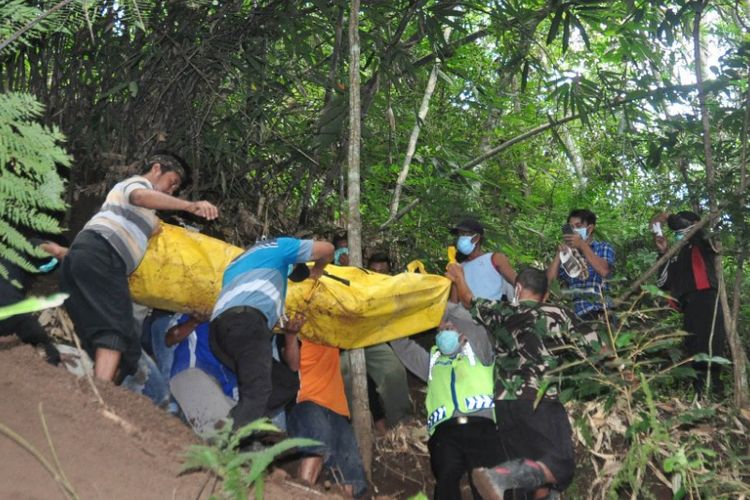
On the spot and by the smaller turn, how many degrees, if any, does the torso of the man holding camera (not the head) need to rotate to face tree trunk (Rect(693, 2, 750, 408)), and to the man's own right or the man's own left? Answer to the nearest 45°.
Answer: approximately 135° to the man's own left

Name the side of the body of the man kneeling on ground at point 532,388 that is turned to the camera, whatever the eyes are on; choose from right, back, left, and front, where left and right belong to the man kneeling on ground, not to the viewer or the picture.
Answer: back

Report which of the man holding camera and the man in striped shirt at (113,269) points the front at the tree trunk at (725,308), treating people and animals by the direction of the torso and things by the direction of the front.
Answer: the man in striped shirt

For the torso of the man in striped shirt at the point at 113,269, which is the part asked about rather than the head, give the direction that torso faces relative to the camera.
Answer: to the viewer's right

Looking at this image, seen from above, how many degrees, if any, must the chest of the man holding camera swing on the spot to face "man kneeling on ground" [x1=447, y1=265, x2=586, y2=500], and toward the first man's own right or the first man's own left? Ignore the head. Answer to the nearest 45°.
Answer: approximately 45° to the first man's own left

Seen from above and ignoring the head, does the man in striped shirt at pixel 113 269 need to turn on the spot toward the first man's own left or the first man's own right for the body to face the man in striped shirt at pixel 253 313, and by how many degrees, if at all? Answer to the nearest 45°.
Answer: approximately 45° to the first man's own right

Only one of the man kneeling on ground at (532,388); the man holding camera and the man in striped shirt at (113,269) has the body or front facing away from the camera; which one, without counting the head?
the man kneeling on ground
